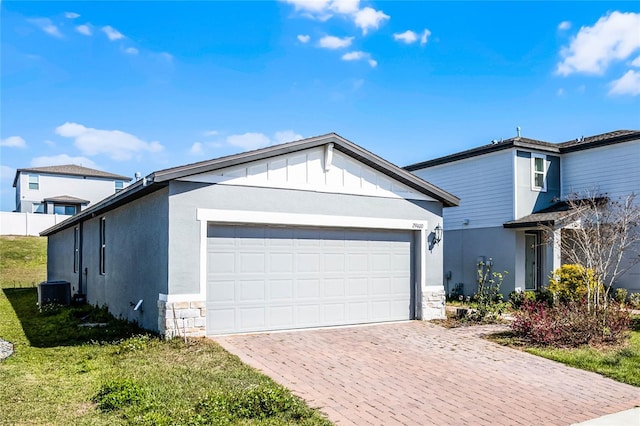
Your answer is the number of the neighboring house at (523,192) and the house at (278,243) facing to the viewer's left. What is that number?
0

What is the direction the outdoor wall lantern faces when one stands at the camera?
facing the viewer and to the right of the viewer

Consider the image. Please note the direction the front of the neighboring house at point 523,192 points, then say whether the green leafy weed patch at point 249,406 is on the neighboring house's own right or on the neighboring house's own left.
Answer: on the neighboring house's own right

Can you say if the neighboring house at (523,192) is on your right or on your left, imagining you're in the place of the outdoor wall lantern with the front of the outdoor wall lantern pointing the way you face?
on your left
